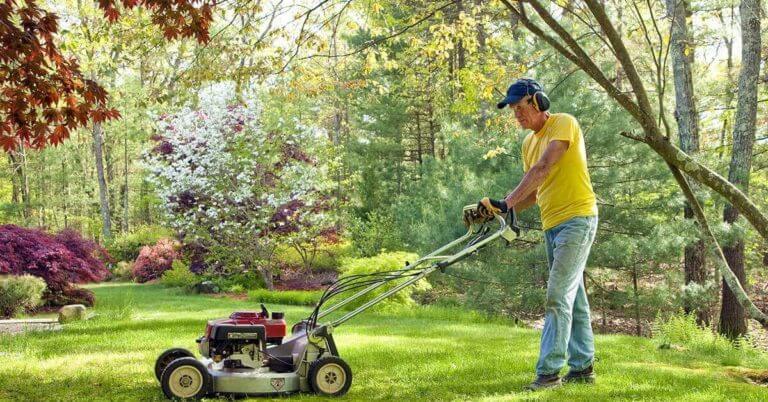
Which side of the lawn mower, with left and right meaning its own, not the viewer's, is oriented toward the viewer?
left

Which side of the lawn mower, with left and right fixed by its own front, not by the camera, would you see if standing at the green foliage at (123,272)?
right

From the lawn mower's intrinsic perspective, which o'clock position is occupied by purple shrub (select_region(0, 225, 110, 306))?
The purple shrub is roughly at 2 o'clock from the lawn mower.

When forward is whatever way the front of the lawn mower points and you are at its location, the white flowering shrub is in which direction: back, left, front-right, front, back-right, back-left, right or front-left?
right

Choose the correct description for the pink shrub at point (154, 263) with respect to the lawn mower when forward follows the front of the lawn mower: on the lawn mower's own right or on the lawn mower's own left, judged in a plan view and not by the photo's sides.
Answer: on the lawn mower's own right

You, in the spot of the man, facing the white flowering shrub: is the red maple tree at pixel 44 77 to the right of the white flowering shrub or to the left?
left

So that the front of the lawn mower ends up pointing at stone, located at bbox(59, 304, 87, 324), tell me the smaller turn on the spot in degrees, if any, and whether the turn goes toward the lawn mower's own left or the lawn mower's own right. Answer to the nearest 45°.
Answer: approximately 45° to the lawn mower's own right
